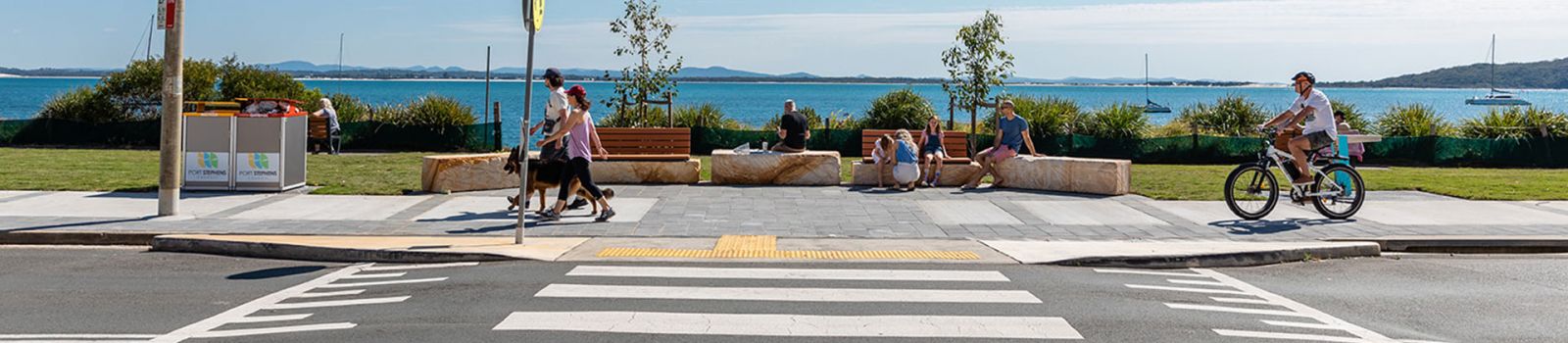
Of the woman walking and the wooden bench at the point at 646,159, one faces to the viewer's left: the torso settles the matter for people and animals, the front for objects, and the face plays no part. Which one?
the woman walking

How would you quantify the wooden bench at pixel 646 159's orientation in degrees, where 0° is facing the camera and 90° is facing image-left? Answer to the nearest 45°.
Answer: approximately 0°

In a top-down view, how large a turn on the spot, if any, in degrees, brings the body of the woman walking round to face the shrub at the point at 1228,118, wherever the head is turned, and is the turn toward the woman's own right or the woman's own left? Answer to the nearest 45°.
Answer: approximately 135° to the woman's own right

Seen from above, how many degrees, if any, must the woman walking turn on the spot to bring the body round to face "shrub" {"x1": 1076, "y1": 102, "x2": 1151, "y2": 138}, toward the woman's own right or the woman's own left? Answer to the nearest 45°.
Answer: approximately 135° to the woman's own right

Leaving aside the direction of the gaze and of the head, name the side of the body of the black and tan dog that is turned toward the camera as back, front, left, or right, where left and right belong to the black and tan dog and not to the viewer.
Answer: left

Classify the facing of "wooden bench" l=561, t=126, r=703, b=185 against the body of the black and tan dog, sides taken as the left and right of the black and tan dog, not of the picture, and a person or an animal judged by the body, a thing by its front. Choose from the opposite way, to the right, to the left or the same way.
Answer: to the left

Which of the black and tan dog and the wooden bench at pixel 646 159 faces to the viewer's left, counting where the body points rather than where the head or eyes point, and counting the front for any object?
the black and tan dog

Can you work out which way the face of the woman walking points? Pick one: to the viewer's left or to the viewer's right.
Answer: to the viewer's left

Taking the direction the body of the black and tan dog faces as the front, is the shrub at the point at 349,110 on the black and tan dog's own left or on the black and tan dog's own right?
on the black and tan dog's own right

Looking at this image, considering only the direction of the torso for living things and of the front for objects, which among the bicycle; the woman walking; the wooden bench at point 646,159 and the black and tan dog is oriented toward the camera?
the wooden bench

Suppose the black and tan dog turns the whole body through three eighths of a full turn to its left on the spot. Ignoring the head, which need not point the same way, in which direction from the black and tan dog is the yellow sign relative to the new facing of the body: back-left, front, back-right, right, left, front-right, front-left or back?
front-right
